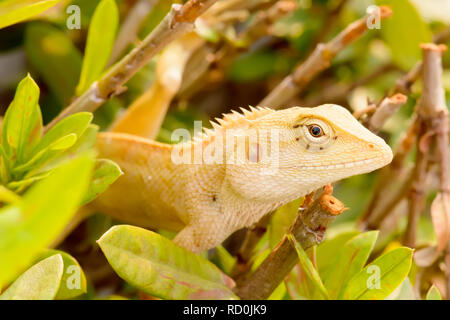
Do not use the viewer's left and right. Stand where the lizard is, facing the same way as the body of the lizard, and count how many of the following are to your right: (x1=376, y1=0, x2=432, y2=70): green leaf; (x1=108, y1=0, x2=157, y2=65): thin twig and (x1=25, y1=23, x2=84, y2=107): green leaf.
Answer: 0

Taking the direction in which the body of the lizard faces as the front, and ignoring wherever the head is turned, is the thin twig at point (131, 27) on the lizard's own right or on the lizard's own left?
on the lizard's own left

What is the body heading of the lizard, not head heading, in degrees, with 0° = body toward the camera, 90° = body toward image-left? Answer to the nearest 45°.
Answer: approximately 270°
